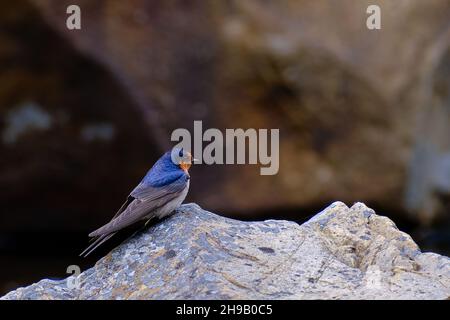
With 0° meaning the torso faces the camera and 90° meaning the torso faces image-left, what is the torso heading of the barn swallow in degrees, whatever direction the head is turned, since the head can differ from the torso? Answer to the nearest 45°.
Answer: approximately 270°
